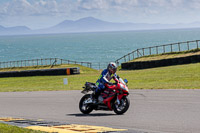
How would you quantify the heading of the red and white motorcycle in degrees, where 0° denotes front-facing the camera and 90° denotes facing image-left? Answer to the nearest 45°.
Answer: approximately 315°

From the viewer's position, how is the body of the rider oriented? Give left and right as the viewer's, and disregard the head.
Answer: facing the viewer and to the right of the viewer
